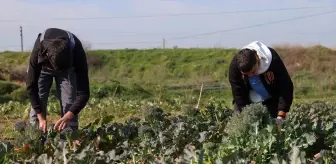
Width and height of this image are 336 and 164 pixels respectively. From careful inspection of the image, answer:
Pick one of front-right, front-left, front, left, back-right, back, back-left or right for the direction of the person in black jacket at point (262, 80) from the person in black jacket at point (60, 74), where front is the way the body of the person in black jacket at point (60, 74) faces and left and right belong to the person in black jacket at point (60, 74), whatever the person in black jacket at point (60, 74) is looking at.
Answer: left

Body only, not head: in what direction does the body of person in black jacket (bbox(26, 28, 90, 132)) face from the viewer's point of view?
toward the camera
